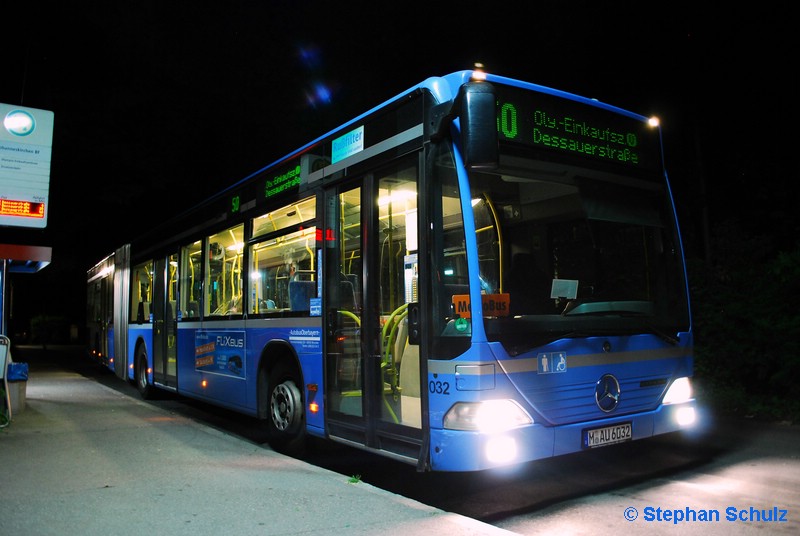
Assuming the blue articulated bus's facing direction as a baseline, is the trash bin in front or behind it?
behind

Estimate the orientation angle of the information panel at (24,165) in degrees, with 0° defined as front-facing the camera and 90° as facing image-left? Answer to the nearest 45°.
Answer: approximately 0°

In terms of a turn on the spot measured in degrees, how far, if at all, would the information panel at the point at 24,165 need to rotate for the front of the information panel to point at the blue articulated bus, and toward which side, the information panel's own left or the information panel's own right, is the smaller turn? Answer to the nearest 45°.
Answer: approximately 45° to the information panel's own left
